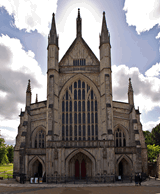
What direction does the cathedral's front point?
toward the camera
